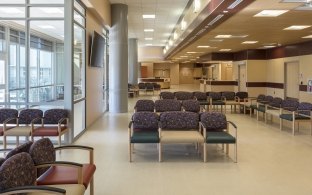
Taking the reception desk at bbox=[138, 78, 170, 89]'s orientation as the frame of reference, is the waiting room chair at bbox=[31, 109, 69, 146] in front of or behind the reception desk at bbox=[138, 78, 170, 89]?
in front

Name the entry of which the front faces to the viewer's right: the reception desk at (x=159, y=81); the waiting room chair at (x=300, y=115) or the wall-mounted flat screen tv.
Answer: the wall-mounted flat screen tv

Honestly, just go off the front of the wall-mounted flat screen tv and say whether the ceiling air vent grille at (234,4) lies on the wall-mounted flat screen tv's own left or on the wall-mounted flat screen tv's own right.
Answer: on the wall-mounted flat screen tv's own right

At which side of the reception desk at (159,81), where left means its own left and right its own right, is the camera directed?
front

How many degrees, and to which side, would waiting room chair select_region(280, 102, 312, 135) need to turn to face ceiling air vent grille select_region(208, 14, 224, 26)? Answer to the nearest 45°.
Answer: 0° — it already faces it

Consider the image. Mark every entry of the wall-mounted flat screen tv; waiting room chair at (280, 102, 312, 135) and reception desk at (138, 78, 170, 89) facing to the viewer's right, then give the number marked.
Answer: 1

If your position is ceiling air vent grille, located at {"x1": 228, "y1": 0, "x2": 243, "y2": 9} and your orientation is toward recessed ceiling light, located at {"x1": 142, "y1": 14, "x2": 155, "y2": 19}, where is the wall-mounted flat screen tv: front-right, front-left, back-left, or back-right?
front-left

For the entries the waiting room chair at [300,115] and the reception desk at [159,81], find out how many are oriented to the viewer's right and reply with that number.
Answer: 0

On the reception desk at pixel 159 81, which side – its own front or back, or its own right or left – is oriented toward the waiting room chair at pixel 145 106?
front

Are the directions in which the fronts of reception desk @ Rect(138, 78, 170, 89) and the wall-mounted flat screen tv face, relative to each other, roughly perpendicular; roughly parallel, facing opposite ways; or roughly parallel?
roughly perpendicular

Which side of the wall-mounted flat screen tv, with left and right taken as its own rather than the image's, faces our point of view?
right

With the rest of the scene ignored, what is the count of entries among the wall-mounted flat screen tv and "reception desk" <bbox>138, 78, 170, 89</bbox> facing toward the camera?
1

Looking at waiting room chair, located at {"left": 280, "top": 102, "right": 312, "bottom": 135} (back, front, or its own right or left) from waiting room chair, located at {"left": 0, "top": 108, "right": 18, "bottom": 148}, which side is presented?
front
